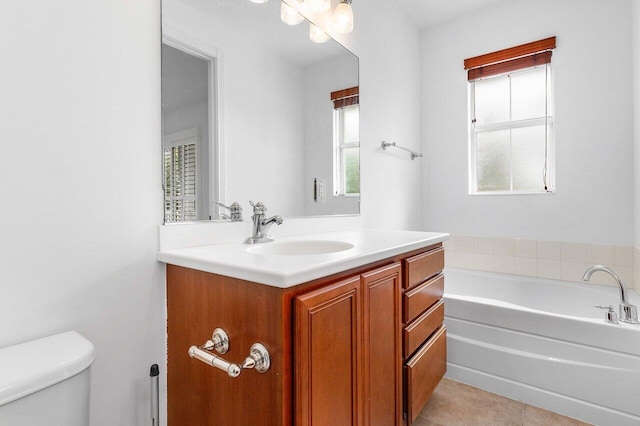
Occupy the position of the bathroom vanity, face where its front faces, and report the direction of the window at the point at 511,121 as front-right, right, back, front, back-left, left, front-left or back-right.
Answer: left

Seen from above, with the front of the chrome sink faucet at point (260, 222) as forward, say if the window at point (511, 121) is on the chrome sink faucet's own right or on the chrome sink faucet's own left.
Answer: on the chrome sink faucet's own left

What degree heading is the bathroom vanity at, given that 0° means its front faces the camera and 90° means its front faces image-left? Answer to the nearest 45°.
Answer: approximately 315°

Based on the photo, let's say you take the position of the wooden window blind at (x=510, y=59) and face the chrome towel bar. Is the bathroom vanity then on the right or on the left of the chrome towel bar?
left
